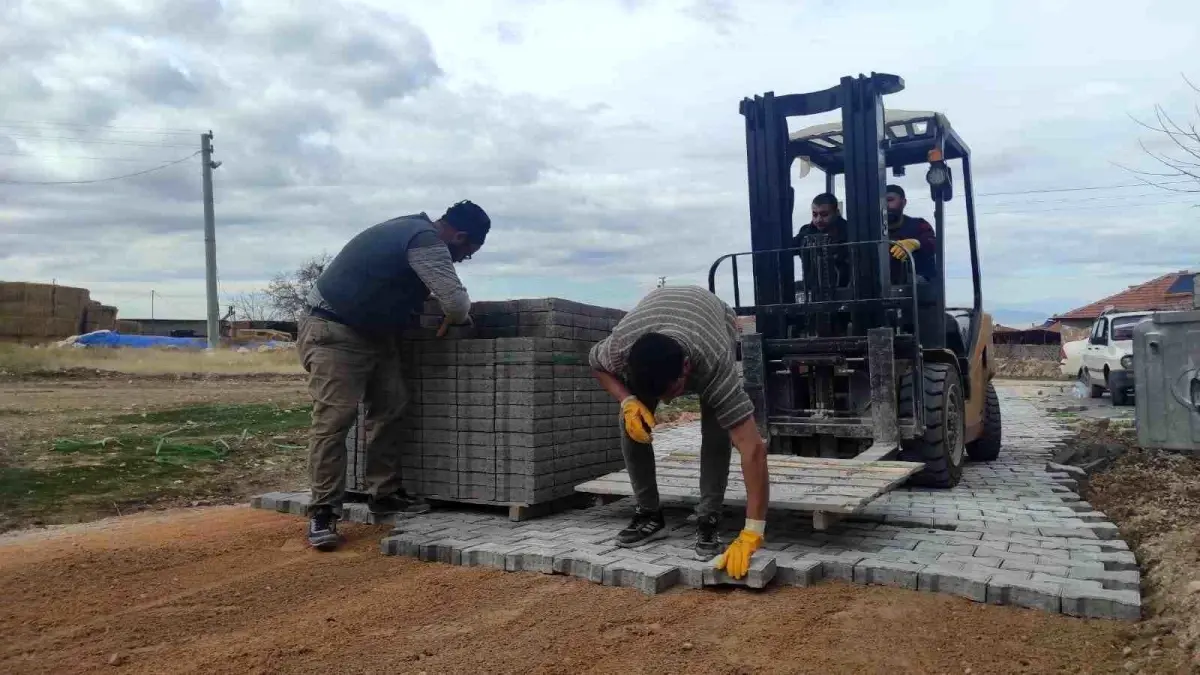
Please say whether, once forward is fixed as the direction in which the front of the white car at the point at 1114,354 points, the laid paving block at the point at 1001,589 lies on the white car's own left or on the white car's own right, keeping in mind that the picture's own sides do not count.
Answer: on the white car's own right

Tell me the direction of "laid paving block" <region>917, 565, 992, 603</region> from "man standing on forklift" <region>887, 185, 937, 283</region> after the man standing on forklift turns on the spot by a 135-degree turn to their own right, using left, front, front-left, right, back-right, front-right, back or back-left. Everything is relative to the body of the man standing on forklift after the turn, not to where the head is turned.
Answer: back

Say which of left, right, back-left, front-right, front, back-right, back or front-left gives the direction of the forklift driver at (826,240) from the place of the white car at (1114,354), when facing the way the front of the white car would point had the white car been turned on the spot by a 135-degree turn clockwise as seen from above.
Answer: left

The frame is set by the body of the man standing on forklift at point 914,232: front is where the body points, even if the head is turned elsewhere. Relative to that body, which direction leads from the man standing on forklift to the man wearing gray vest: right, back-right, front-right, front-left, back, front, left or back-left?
front

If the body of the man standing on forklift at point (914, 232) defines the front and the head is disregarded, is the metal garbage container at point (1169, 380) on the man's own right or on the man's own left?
on the man's own left

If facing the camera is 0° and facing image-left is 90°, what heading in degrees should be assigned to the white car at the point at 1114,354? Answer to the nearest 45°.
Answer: approximately 315°

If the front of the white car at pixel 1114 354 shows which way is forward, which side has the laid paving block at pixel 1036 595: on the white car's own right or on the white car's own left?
on the white car's own right

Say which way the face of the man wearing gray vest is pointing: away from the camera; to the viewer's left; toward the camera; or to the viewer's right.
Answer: to the viewer's right

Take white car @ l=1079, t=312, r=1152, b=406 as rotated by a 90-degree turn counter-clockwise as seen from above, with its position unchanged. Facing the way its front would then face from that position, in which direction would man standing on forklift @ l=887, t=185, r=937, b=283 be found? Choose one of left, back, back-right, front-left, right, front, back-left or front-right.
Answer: back-right

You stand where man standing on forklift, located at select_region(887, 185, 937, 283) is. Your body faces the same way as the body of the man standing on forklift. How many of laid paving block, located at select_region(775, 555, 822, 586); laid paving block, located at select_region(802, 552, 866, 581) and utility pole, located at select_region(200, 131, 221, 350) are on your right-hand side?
1

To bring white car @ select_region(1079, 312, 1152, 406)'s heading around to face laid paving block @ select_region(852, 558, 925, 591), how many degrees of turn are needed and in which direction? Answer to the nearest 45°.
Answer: approximately 45° to its right

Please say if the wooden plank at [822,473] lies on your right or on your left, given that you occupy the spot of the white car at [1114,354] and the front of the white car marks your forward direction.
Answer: on your right
